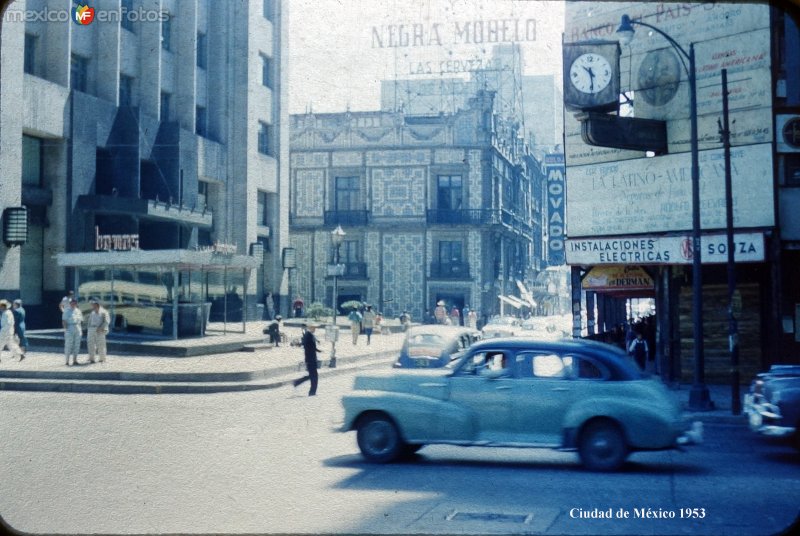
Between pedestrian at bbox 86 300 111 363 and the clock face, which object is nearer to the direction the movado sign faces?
the clock face

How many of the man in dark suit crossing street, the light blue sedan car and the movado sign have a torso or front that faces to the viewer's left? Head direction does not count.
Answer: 1

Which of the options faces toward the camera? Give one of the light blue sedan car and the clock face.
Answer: the clock face

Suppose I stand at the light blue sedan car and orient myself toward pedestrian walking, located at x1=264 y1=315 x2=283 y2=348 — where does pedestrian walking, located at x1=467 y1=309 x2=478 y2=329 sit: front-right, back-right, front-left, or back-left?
front-right

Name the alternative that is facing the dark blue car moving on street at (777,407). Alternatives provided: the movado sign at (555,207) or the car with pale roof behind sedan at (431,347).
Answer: the movado sign

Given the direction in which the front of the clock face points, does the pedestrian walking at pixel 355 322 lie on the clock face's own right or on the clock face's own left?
on the clock face's own right

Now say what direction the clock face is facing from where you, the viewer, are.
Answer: facing the viewer

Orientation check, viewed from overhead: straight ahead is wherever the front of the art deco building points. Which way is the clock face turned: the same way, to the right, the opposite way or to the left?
to the right

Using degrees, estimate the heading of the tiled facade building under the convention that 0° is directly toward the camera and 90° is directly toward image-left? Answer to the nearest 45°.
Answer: approximately 0°

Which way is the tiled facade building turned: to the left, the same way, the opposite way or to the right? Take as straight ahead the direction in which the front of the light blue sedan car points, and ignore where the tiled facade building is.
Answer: to the left

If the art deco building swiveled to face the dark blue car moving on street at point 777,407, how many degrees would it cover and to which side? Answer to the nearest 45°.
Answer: approximately 45° to its right

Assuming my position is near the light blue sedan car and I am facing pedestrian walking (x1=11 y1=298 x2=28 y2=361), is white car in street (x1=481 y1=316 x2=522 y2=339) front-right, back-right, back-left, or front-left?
front-right
